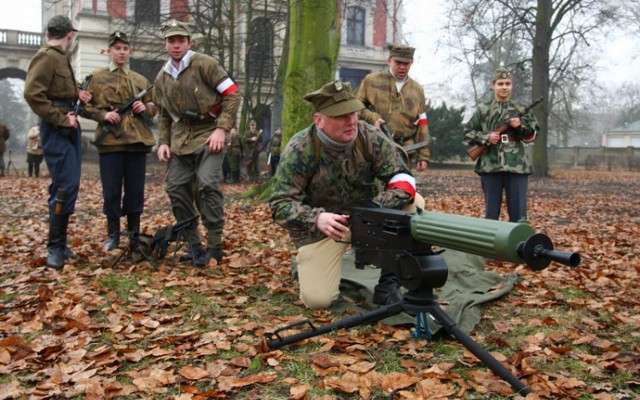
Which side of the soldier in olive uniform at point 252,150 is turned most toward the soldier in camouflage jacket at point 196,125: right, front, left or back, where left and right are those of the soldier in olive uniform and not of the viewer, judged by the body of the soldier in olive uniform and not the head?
front

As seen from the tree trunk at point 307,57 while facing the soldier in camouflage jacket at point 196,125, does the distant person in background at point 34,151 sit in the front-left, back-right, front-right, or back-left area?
back-right

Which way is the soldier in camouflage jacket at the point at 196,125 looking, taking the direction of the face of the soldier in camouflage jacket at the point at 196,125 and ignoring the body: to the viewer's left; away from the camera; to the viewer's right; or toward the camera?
toward the camera

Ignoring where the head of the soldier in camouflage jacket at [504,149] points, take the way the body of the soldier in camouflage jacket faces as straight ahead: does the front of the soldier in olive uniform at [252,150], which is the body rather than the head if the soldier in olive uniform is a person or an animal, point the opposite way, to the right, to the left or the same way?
the same way

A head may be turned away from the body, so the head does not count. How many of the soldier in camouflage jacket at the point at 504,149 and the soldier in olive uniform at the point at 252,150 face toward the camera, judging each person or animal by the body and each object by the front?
2

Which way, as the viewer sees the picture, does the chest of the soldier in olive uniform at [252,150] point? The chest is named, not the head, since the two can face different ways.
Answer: toward the camera

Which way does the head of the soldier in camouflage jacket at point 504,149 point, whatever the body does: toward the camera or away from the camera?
toward the camera

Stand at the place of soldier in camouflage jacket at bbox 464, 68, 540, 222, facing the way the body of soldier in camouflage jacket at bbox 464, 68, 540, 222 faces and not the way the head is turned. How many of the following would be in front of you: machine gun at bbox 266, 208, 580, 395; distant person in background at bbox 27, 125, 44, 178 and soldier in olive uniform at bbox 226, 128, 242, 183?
1

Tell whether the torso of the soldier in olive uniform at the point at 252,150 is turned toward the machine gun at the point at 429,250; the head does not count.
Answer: yes

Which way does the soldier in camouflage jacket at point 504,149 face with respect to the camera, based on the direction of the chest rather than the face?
toward the camera

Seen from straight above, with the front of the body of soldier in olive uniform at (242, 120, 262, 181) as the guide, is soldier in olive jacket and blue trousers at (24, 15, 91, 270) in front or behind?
in front
